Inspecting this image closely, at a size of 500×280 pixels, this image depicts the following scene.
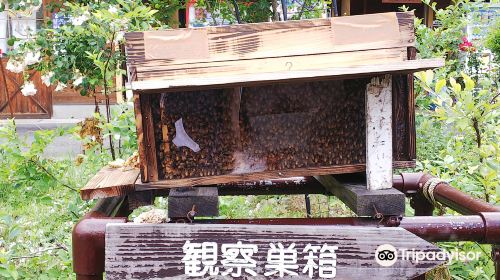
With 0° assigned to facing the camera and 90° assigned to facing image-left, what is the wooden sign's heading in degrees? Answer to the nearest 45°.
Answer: approximately 0°

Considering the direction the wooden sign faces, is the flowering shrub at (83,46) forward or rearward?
rearward

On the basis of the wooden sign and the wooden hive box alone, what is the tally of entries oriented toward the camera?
2

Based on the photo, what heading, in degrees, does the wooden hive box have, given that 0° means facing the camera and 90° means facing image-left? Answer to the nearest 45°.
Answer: approximately 0°

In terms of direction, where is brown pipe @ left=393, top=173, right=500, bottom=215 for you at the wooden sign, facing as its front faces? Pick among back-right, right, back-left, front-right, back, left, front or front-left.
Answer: back-left
